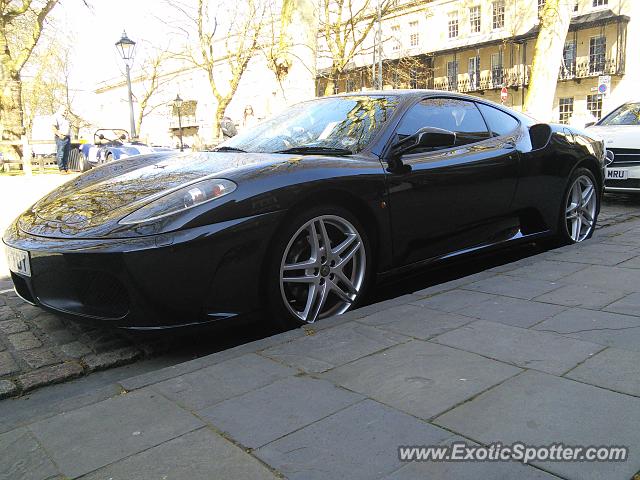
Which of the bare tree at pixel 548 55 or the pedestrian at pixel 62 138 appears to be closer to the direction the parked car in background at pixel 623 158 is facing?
the pedestrian

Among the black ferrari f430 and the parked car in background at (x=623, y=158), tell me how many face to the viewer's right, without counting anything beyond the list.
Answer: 0

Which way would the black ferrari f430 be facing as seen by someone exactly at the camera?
facing the viewer and to the left of the viewer

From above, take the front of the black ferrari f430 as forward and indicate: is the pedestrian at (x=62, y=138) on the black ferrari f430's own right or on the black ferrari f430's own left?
on the black ferrari f430's own right

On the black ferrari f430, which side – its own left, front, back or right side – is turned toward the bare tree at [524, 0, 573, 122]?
back

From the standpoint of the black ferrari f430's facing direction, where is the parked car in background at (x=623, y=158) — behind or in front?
behind

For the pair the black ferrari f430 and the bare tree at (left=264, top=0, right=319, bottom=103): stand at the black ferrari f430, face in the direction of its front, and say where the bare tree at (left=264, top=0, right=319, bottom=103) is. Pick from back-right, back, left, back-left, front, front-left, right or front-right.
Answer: back-right

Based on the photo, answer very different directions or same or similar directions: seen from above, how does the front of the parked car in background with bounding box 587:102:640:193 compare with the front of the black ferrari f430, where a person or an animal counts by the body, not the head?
same or similar directions

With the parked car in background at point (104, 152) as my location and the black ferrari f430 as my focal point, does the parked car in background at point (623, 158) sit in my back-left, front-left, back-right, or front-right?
front-left
